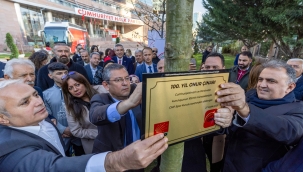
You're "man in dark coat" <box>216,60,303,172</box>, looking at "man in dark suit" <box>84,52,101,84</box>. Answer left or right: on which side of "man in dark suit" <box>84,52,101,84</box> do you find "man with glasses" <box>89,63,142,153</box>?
left

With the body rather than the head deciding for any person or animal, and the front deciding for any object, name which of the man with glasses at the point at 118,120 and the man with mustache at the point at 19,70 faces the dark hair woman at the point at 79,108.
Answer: the man with mustache

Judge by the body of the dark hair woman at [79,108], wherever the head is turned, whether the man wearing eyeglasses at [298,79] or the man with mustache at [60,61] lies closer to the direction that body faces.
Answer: the man wearing eyeglasses

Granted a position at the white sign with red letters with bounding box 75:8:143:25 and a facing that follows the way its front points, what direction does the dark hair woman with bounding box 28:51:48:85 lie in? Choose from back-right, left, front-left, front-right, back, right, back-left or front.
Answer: front-right

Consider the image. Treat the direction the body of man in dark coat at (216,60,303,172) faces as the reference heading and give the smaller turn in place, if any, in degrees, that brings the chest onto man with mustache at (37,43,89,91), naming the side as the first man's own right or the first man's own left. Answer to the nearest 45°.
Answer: approximately 45° to the first man's own right

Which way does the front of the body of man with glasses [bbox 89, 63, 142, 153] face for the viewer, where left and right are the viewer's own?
facing the viewer and to the right of the viewer

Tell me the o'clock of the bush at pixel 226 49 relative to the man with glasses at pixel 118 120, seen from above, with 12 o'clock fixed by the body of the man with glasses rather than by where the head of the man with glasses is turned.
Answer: The bush is roughly at 9 o'clock from the man with glasses.

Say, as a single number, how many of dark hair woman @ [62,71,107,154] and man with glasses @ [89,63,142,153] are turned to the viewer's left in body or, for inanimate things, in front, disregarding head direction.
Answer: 0

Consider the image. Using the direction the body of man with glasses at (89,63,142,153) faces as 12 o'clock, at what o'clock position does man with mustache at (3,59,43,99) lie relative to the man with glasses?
The man with mustache is roughly at 6 o'clock from the man with glasses.

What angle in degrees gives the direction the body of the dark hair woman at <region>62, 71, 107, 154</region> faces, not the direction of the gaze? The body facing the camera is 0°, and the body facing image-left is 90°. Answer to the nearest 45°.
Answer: approximately 315°

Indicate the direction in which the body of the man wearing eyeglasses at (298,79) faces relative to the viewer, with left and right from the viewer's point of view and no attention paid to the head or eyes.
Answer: facing the viewer and to the left of the viewer

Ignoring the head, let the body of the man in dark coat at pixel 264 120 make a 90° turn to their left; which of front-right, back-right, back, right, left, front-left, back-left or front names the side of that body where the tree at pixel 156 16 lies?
back

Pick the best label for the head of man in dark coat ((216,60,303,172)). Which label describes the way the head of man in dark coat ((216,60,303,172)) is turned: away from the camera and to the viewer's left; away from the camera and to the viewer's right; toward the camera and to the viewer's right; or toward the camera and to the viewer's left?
toward the camera and to the viewer's left

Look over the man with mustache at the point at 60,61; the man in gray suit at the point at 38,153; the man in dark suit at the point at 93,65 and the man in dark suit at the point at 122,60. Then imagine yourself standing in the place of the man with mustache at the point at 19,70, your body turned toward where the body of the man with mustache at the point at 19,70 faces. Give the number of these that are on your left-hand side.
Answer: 3
